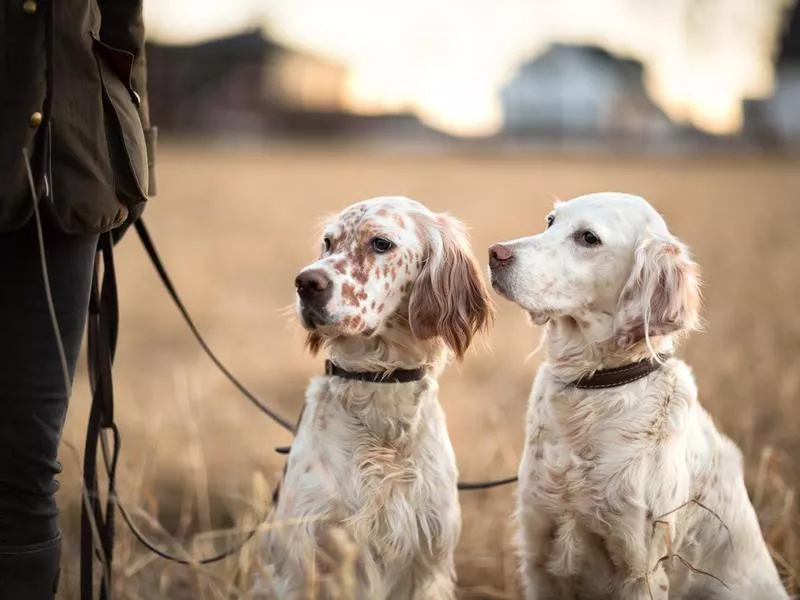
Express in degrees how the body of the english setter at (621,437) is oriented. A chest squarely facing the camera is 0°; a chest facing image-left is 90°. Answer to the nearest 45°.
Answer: approximately 45°

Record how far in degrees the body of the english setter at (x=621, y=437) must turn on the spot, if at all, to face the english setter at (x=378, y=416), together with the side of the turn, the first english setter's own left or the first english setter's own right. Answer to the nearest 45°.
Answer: approximately 45° to the first english setter's own right
